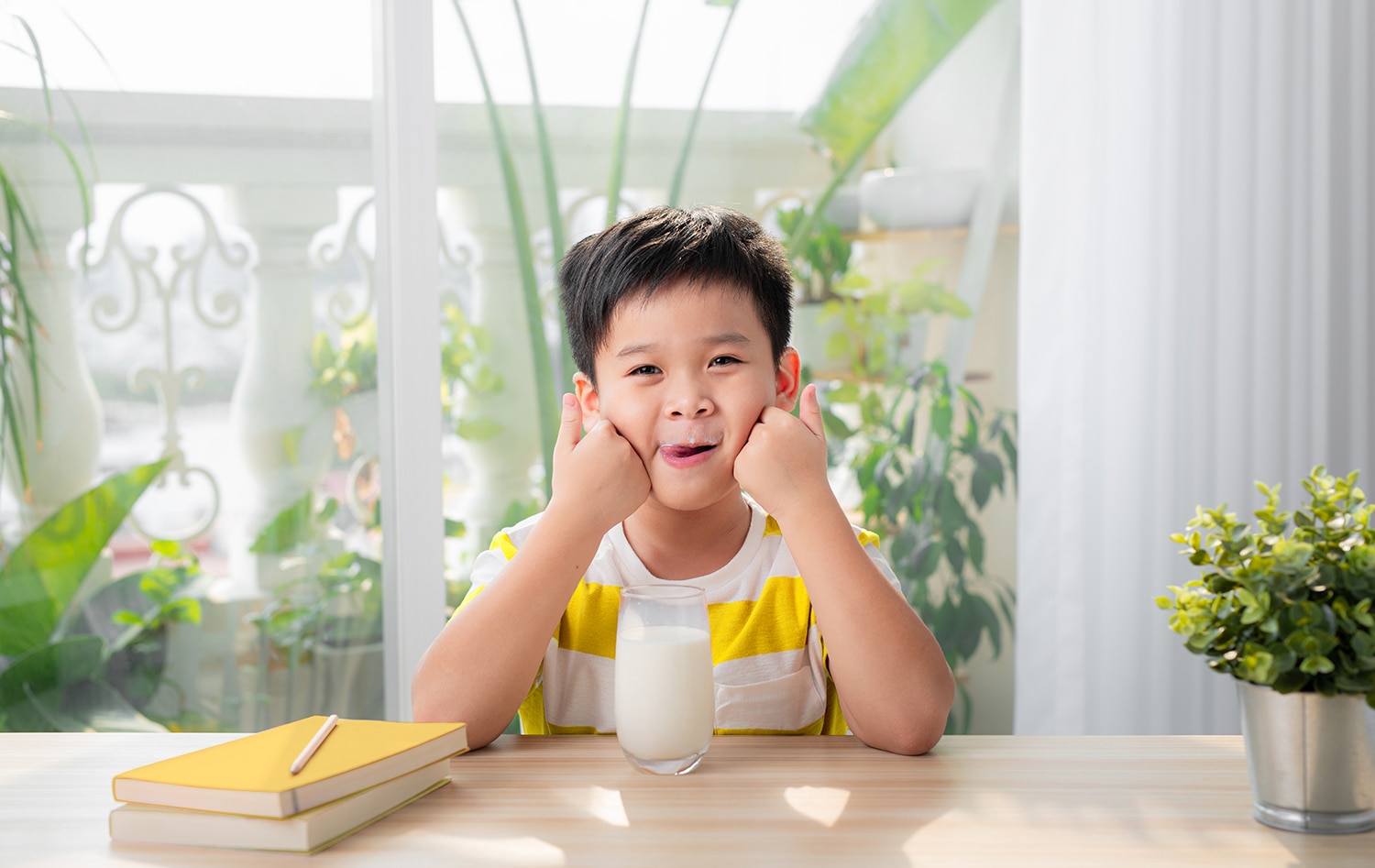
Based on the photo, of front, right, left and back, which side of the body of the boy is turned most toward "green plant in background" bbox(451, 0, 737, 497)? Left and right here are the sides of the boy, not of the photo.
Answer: back

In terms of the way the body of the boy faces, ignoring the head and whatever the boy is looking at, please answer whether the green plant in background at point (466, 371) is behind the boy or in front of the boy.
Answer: behind

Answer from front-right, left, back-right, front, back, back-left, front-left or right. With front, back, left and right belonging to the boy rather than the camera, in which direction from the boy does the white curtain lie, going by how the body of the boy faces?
back-left

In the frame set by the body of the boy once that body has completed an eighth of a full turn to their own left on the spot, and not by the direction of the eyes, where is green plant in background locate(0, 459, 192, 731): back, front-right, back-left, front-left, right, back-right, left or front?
back

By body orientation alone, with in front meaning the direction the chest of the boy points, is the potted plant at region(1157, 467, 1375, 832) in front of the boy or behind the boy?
in front

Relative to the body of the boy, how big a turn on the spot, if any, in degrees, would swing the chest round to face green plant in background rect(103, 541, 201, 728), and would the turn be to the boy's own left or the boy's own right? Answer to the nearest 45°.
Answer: approximately 135° to the boy's own right

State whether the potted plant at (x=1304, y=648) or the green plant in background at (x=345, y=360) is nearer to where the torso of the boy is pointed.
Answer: the potted plant

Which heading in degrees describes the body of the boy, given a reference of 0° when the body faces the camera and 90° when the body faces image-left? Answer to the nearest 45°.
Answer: approximately 0°

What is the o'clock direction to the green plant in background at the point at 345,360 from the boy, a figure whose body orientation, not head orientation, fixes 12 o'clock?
The green plant in background is roughly at 5 o'clock from the boy.

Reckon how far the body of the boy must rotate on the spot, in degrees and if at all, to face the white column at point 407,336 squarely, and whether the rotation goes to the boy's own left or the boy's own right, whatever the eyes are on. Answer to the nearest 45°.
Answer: approximately 135° to the boy's own right

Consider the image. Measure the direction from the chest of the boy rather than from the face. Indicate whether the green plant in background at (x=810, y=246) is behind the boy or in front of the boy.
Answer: behind
